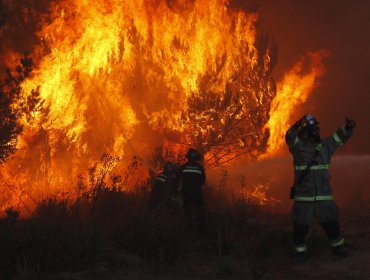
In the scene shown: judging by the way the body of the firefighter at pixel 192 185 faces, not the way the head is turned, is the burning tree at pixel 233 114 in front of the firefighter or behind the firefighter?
in front

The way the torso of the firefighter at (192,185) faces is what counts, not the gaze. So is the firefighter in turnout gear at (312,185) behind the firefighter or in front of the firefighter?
behind

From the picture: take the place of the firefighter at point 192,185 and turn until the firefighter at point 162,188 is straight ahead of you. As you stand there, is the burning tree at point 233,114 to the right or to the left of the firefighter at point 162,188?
right

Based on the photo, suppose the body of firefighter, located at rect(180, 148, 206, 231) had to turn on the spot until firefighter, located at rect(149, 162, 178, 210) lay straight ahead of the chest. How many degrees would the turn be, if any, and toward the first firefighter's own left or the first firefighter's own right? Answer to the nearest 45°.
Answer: approximately 45° to the first firefighter's own left

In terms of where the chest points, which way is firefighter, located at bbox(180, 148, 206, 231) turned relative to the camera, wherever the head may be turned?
away from the camera

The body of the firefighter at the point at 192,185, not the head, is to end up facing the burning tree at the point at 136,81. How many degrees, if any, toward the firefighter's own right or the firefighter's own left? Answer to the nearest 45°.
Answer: approximately 45° to the firefighter's own left
